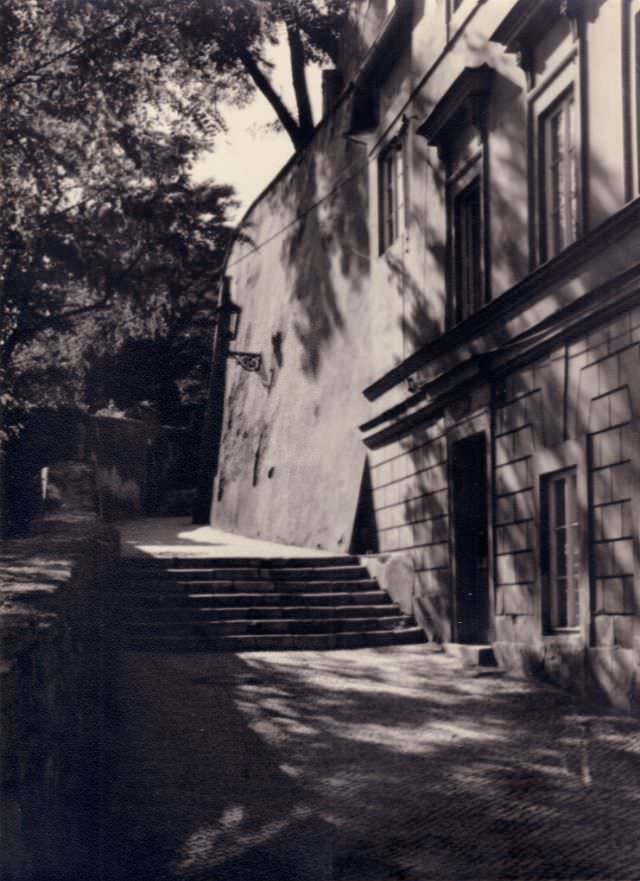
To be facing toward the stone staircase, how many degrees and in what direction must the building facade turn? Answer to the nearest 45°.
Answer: approximately 90° to its right

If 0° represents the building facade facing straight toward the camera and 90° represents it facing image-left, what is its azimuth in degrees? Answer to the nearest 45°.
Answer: approximately 45°

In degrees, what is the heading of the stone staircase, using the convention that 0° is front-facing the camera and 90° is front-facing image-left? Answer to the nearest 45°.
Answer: approximately 0°
